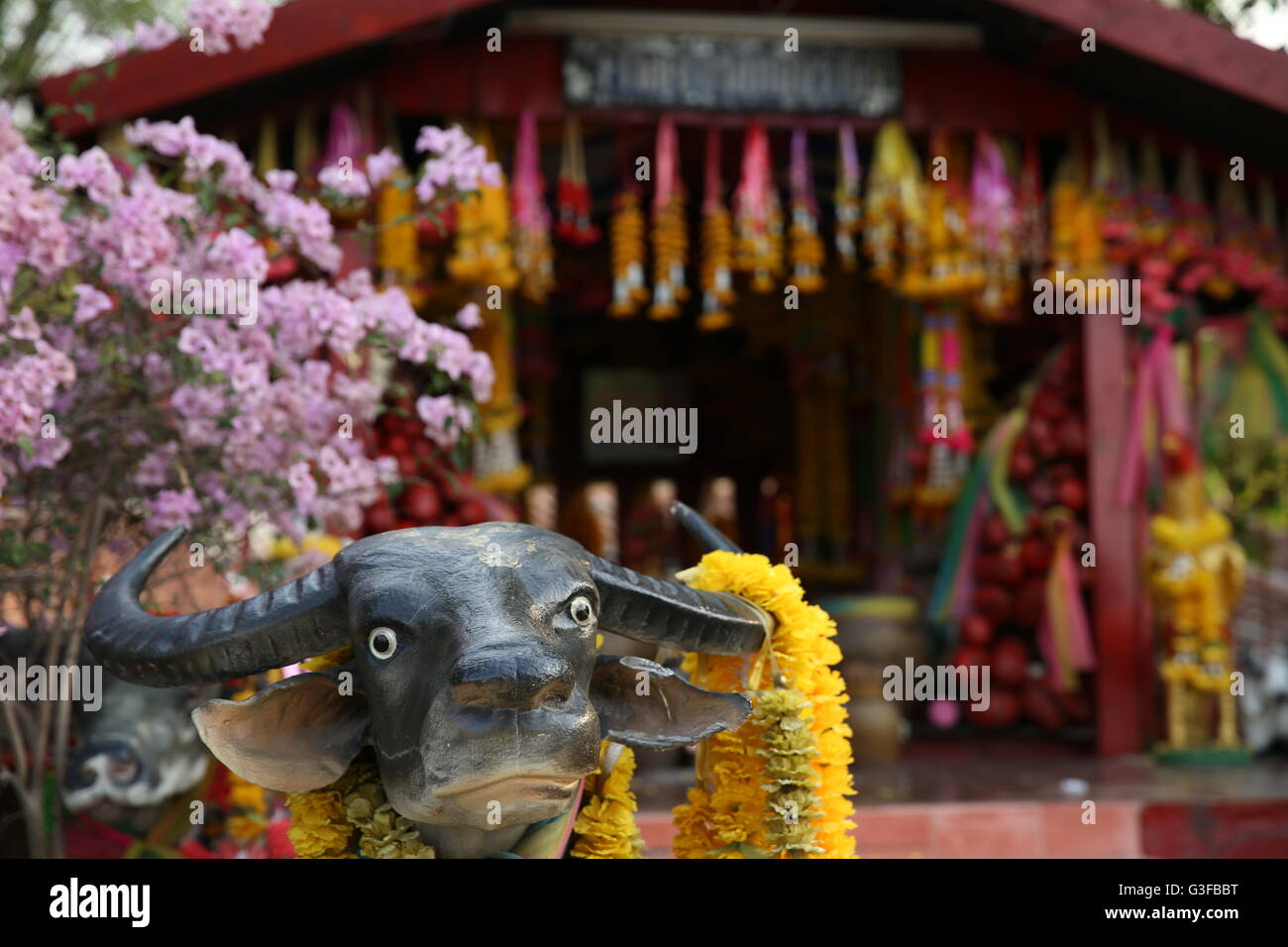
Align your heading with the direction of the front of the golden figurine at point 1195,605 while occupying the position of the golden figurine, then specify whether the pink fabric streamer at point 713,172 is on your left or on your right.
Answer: on your right

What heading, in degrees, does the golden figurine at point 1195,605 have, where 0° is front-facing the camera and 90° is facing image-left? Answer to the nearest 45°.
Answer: approximately 0°

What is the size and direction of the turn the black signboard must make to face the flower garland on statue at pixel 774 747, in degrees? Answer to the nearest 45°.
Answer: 0° — it already faces it

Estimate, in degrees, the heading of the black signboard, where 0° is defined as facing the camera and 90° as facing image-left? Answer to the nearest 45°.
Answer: approximately 0°

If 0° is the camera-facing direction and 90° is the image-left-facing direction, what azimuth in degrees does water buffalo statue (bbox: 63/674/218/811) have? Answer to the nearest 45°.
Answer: approximately 45°

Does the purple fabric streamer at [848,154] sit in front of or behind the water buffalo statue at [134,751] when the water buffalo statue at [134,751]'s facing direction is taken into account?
behind

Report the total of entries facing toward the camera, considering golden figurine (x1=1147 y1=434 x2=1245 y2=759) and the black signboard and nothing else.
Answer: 2

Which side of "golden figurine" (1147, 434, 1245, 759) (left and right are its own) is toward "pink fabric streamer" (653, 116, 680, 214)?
right
